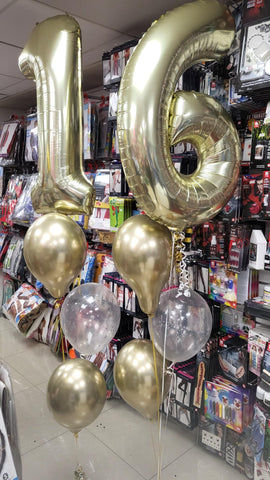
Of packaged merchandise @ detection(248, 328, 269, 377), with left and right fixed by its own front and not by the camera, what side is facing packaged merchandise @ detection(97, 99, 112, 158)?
right

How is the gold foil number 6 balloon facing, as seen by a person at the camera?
facing the viewer

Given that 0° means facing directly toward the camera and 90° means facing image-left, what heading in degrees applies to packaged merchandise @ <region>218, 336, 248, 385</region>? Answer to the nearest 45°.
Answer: approximately 45°

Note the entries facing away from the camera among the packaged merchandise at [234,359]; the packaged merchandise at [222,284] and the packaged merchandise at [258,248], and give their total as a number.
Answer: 0

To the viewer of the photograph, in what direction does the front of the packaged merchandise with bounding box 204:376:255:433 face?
facing the viewer and to the left of the viewer

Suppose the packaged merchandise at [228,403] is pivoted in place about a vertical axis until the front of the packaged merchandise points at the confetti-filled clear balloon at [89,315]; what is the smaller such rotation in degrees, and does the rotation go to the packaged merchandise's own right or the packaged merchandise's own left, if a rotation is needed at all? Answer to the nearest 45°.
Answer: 0° — it already faces it
